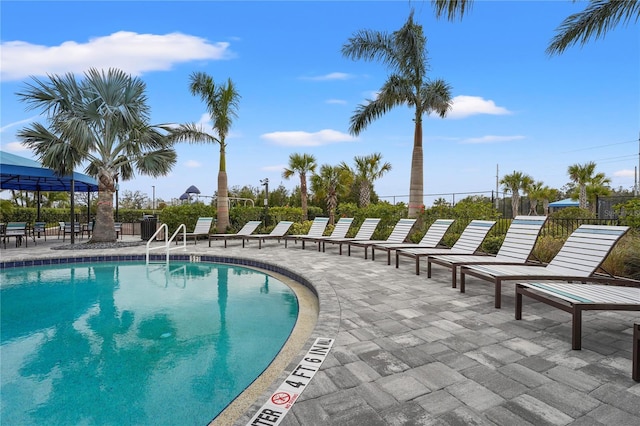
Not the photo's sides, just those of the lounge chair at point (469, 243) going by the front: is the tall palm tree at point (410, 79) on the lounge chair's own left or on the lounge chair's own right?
on the lounge chair's own right

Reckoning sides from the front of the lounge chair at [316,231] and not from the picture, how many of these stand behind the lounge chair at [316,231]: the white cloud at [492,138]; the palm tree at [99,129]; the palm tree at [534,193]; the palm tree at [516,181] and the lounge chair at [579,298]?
3

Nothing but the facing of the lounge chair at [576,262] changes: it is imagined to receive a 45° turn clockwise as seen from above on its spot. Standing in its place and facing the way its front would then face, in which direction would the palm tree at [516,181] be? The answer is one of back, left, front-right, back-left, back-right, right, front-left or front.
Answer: right

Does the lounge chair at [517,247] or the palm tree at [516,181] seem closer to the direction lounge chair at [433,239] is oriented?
the lounge chair

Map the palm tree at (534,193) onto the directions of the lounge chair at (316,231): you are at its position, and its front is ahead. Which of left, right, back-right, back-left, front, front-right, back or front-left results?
back

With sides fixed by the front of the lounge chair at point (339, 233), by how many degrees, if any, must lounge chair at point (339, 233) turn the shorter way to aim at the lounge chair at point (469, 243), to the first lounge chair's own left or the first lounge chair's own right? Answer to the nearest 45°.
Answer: approximately 90° to the first lounge chair's own left

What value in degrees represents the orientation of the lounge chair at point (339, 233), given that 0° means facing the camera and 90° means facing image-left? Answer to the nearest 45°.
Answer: approximately 45°

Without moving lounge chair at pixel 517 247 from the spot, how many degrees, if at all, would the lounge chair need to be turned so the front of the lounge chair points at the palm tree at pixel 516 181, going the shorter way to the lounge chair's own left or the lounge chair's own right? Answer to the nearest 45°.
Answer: approximately 135° to the lounge chair's own right

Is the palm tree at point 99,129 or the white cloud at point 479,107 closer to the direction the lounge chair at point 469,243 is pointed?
the palm tree
